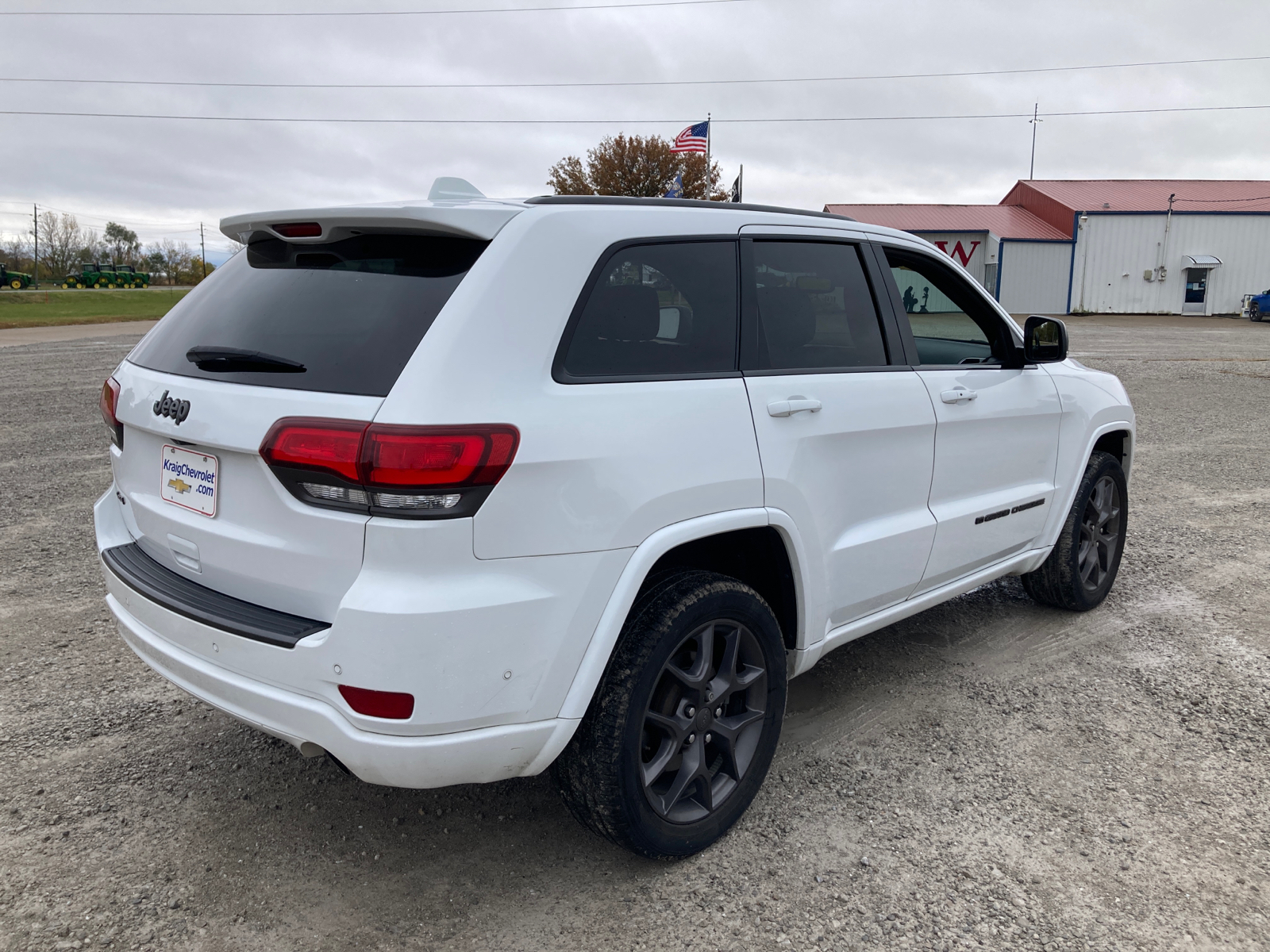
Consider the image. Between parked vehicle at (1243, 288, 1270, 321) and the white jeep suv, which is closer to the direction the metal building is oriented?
the white jeep suv

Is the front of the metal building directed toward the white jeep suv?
yes

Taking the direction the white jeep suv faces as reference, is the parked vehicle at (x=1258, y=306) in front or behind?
in front

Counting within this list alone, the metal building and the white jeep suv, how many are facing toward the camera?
1

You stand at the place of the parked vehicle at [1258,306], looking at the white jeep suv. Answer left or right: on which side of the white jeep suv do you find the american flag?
right

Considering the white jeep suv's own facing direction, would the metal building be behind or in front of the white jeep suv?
in front

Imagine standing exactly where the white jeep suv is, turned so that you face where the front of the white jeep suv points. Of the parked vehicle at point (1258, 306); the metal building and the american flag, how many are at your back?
0

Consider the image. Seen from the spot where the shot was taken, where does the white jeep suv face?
facing away from the viewer and to the right of the viewer

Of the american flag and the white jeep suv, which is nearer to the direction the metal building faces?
the white jeep suv

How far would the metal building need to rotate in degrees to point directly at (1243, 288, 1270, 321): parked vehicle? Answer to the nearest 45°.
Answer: approximately 45° to its left

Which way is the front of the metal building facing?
toward the camera

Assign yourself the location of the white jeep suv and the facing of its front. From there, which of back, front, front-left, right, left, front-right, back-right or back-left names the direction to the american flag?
front-left

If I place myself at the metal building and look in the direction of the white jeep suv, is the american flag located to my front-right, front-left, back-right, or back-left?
front-right

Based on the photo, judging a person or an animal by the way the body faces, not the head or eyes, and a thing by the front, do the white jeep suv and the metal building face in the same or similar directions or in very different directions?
very different directions

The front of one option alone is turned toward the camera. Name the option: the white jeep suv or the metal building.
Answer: the metal building
